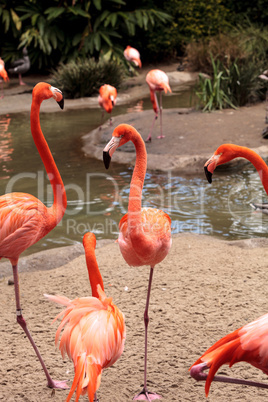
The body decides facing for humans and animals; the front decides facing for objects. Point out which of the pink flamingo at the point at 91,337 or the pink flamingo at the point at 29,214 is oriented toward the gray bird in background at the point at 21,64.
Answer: the pink flamingo at the point at 91,337

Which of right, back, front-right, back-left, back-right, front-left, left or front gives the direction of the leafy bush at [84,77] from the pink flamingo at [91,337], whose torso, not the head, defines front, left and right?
front

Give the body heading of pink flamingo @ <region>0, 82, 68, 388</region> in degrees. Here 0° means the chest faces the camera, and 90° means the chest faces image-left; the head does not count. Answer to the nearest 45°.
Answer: approximately 270°

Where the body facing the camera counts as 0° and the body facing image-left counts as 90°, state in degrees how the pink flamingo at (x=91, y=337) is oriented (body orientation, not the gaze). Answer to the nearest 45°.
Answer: approximately 180°
